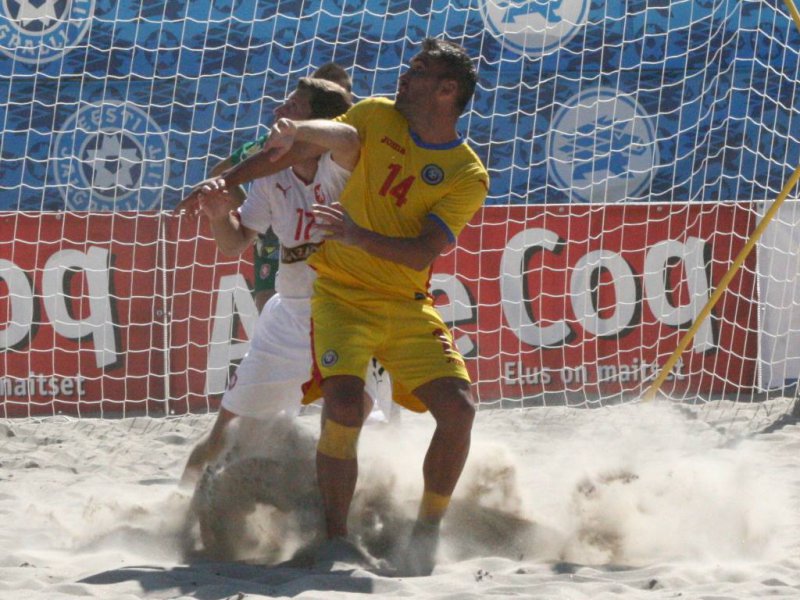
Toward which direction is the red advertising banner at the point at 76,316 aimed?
toward the camera

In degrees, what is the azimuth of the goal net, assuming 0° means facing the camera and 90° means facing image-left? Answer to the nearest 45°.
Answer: approximately 0°

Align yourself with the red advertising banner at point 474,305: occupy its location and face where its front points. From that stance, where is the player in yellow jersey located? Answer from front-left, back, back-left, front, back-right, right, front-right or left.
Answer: front

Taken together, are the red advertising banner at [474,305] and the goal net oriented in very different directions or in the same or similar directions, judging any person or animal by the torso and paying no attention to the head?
same or similar directions

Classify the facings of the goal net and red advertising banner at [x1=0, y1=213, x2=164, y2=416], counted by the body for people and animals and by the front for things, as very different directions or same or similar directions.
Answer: same or similar directions

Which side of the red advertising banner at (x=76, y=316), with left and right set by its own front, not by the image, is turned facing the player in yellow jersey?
front

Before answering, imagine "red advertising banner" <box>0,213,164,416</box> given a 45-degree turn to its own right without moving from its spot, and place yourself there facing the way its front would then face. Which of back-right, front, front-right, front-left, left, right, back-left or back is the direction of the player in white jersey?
front-left

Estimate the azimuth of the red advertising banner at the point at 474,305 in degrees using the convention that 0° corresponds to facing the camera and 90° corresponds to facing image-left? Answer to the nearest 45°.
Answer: approximately 0°

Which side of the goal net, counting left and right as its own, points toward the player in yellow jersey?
front
